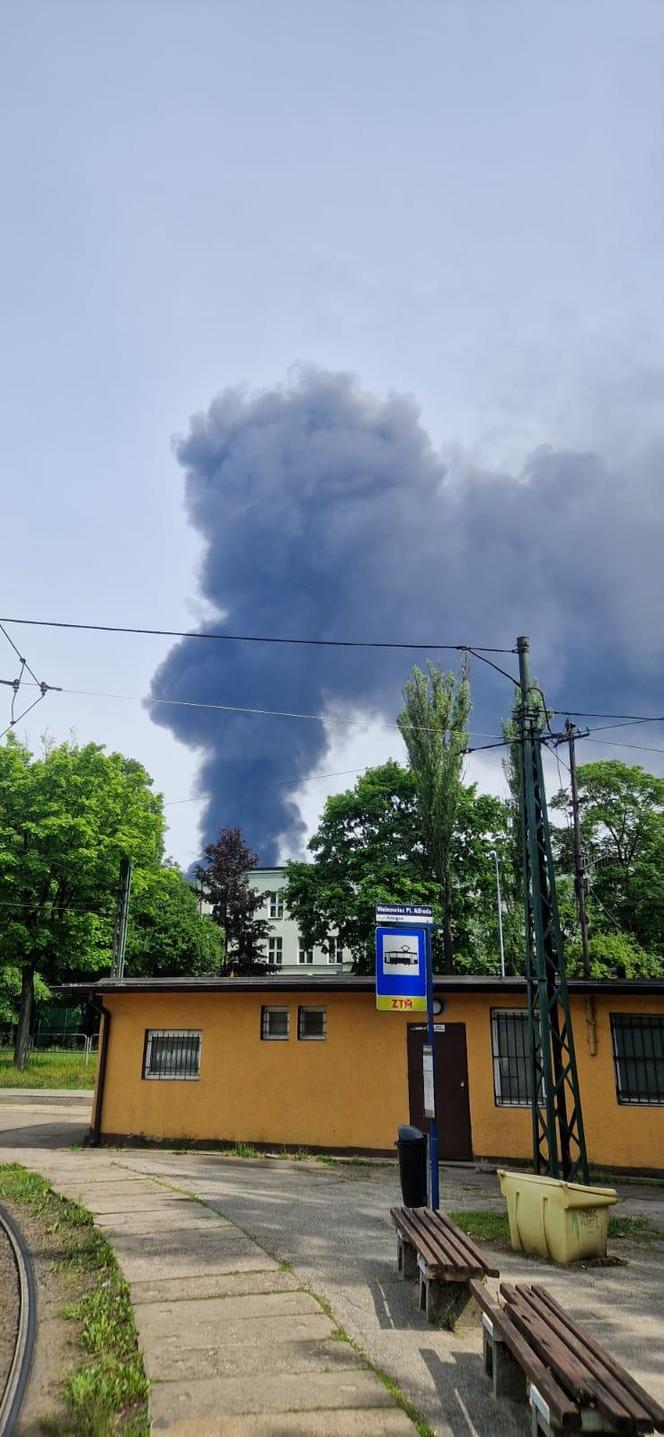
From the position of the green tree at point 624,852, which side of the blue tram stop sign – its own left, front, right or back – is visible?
back

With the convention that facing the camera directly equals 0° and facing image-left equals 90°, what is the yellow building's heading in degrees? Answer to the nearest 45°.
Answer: approximately 0°

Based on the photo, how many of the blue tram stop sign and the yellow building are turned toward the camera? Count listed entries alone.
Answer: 2

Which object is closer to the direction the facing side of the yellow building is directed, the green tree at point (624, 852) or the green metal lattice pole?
the green metal lattice pole

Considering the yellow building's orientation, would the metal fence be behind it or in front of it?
behind

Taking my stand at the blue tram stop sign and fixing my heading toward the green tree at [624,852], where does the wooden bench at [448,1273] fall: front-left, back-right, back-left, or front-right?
back-right

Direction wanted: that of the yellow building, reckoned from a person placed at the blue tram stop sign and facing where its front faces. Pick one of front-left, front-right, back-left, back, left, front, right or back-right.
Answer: back

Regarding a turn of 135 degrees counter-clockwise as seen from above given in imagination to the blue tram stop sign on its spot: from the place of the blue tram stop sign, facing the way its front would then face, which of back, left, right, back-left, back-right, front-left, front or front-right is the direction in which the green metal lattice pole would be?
front

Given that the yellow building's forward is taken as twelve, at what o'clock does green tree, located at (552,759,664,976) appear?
The green tree is roughly at 7 o'clock from the yellow building.
